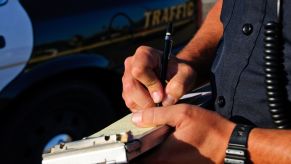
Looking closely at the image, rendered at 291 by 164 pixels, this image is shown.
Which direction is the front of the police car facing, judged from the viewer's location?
facing the viewer and to the left of the viewer
